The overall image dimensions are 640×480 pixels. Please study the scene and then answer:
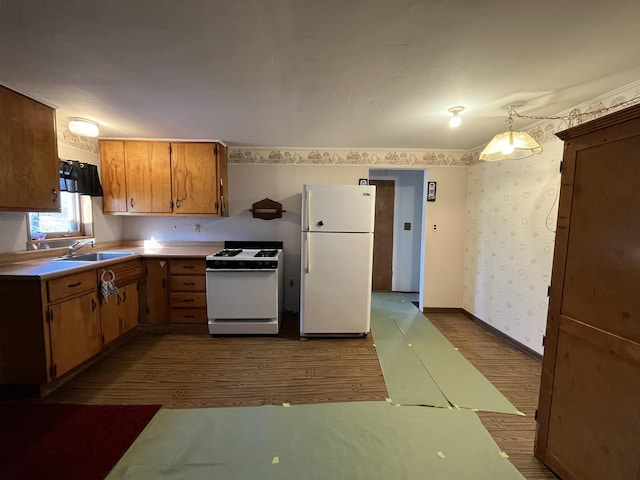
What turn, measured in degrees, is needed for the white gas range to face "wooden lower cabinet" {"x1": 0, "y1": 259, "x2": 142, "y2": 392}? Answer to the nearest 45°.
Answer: approximately 45° to its right

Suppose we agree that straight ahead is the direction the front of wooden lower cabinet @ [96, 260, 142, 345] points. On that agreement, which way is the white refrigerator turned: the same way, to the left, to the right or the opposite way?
to the right

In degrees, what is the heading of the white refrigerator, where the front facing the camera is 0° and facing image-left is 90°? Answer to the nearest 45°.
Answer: approximately 0°

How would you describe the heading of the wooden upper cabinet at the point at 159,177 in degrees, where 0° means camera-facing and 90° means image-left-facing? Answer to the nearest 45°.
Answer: approximately 0°

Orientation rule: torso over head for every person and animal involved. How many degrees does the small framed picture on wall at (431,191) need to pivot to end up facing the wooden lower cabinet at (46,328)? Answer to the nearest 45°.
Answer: approximately 45° to its right

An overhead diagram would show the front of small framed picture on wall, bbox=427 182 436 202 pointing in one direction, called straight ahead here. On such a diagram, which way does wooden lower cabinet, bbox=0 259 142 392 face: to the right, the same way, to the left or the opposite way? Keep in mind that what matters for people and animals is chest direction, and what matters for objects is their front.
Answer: to the left

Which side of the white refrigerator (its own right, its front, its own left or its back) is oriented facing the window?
right

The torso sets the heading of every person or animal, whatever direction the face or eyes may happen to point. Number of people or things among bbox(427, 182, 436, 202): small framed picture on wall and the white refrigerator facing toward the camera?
2

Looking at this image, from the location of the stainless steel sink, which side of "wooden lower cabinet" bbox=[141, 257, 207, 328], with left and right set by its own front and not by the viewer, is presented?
right

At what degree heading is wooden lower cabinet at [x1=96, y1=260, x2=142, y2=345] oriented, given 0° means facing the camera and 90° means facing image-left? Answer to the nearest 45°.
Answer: approximately 315°
